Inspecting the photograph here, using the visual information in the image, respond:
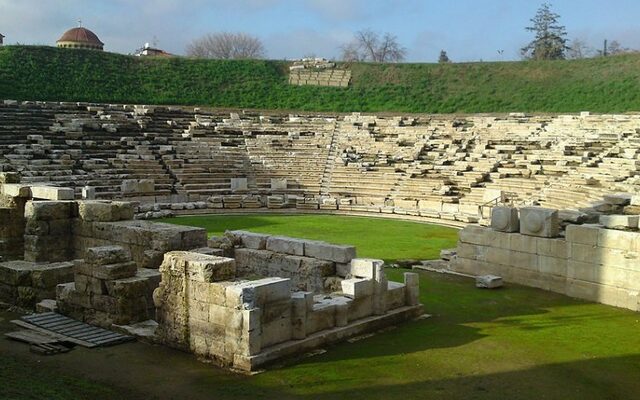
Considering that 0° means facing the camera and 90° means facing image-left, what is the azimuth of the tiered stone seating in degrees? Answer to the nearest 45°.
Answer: approximately 0°

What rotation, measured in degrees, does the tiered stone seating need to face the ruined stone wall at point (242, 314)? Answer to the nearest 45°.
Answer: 0° — it already faces it

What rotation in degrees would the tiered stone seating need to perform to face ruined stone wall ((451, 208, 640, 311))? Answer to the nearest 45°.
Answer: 0° — it already faces it

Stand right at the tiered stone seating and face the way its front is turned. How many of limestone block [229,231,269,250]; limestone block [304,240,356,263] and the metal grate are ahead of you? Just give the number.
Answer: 3

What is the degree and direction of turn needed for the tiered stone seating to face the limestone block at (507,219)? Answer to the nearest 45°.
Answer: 0° — it already faces it
